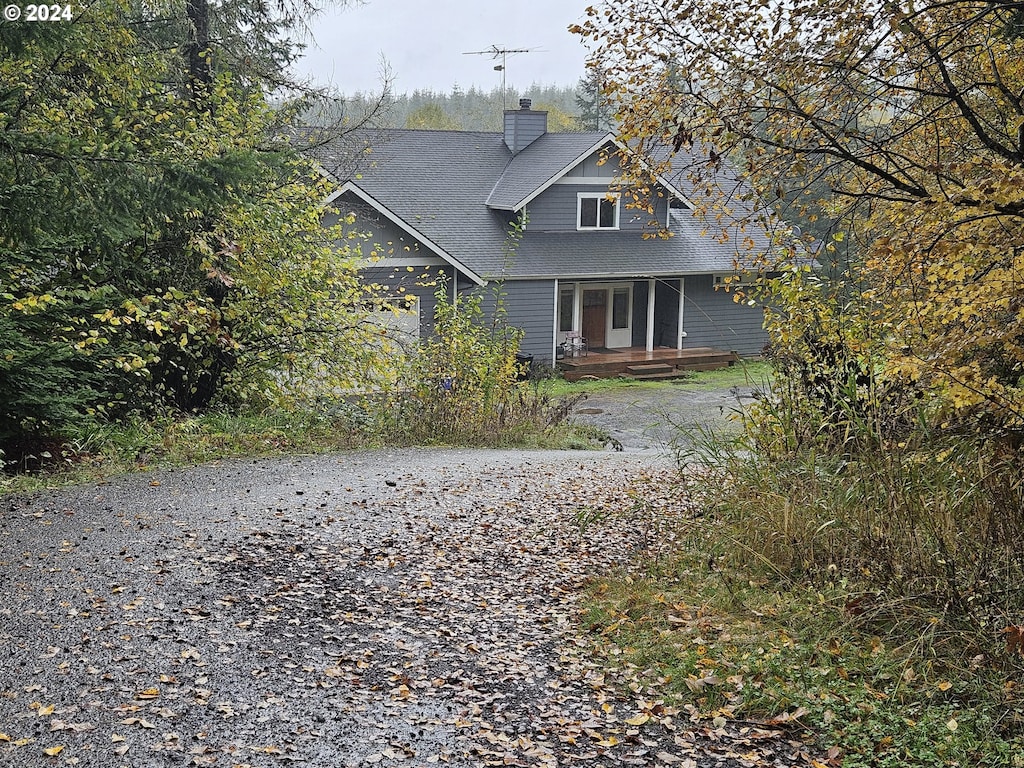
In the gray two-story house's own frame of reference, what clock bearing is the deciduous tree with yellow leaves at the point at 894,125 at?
The deciduous tree with yellow leaves is roughly at 12 o'clock from the gray two-story house.

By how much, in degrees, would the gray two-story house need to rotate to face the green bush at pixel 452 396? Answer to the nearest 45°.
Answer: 0° — it already faces it
